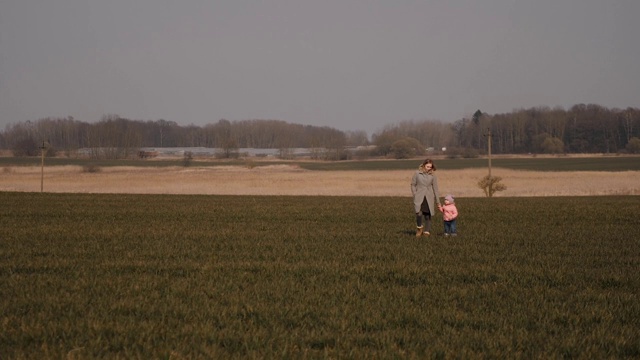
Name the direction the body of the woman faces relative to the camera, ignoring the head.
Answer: toward the camera
